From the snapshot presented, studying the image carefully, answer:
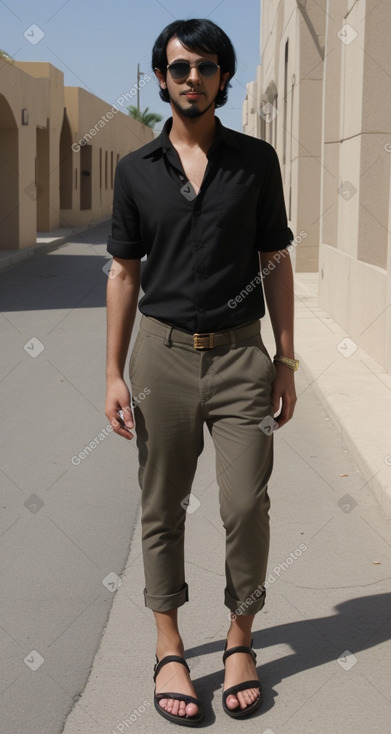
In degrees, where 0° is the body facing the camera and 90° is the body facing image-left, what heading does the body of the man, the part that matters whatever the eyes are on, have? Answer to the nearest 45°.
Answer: approximately 0°
